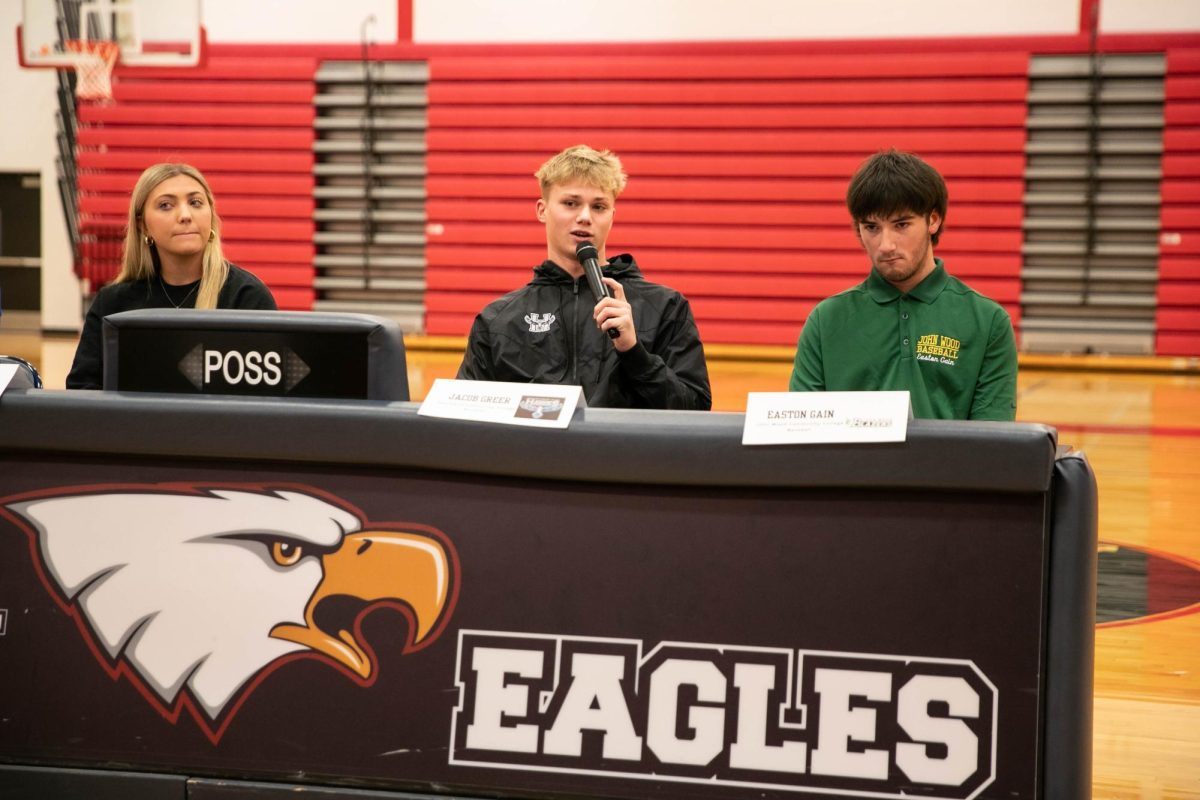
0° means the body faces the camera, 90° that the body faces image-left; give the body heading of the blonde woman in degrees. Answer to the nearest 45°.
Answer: approximately 0°

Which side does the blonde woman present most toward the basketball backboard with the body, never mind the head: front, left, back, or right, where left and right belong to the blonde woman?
back

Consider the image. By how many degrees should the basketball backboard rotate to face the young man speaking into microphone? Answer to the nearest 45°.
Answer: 0° — it already faces them

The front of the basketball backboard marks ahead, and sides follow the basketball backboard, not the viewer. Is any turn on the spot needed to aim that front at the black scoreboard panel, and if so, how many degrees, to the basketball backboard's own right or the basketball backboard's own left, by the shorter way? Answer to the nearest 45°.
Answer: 0° — it already faces it

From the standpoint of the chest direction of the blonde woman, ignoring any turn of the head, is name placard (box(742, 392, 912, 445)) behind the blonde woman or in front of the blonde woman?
in front
